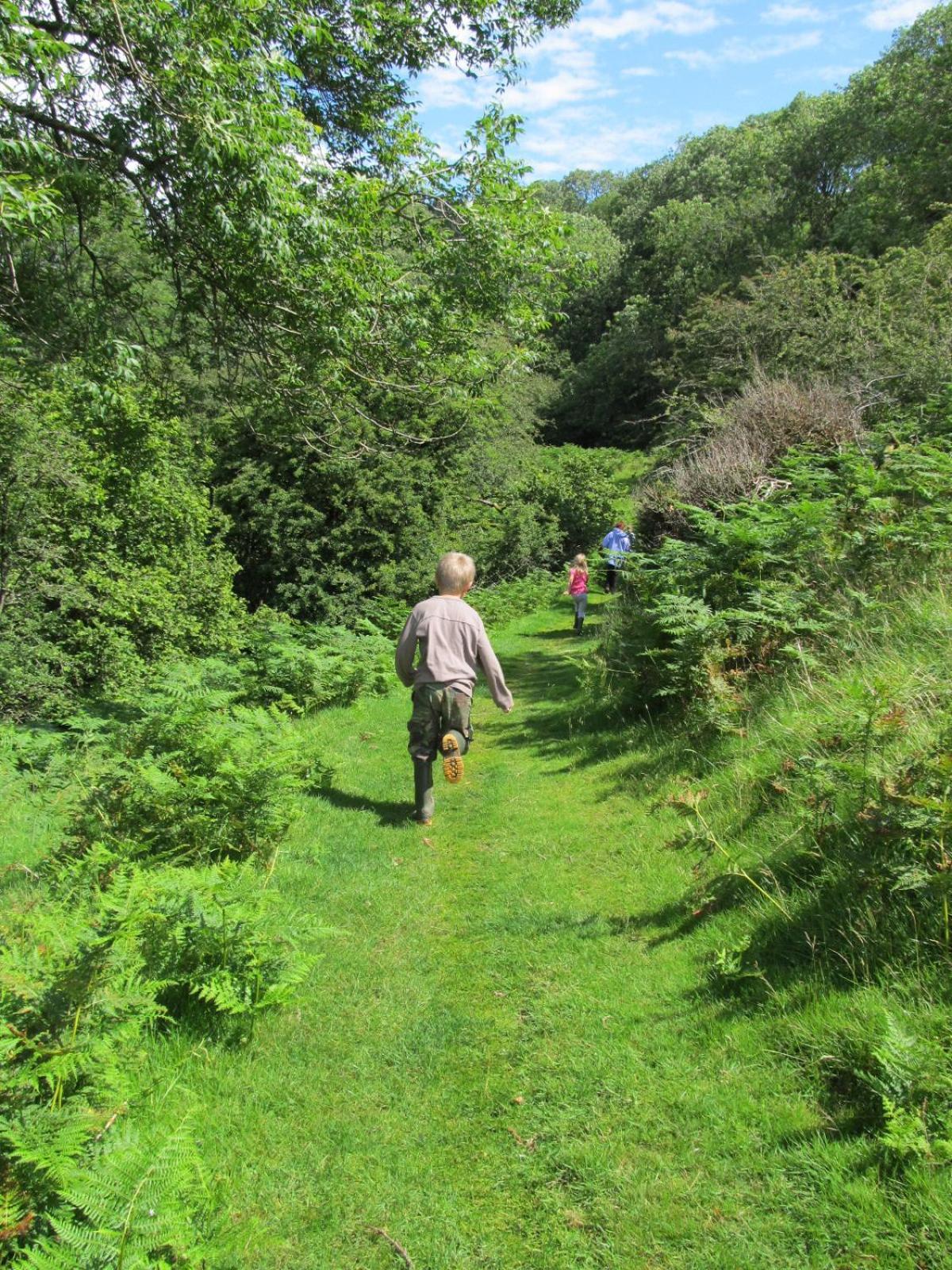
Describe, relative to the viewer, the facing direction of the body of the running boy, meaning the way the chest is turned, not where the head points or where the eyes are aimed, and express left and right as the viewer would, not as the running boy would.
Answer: facing away from the viewer
